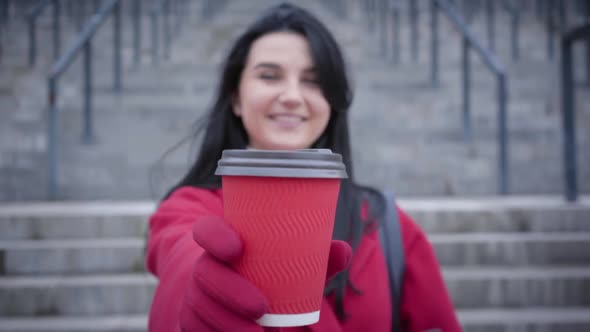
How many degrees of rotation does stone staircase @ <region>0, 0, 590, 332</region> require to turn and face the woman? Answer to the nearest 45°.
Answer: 0° — it already faces them

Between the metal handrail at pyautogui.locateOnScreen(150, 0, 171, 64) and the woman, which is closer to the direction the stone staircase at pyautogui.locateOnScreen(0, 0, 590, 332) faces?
the woman

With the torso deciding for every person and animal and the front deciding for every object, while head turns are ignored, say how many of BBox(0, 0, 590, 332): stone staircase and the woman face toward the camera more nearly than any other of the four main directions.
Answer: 2

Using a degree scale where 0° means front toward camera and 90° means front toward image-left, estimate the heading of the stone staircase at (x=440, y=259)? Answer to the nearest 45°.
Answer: approximately 0°

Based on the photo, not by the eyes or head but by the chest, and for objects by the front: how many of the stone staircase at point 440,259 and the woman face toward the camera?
2

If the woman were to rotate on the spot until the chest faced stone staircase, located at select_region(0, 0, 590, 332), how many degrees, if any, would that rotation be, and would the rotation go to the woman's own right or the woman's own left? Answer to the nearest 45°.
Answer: approximately 180°
